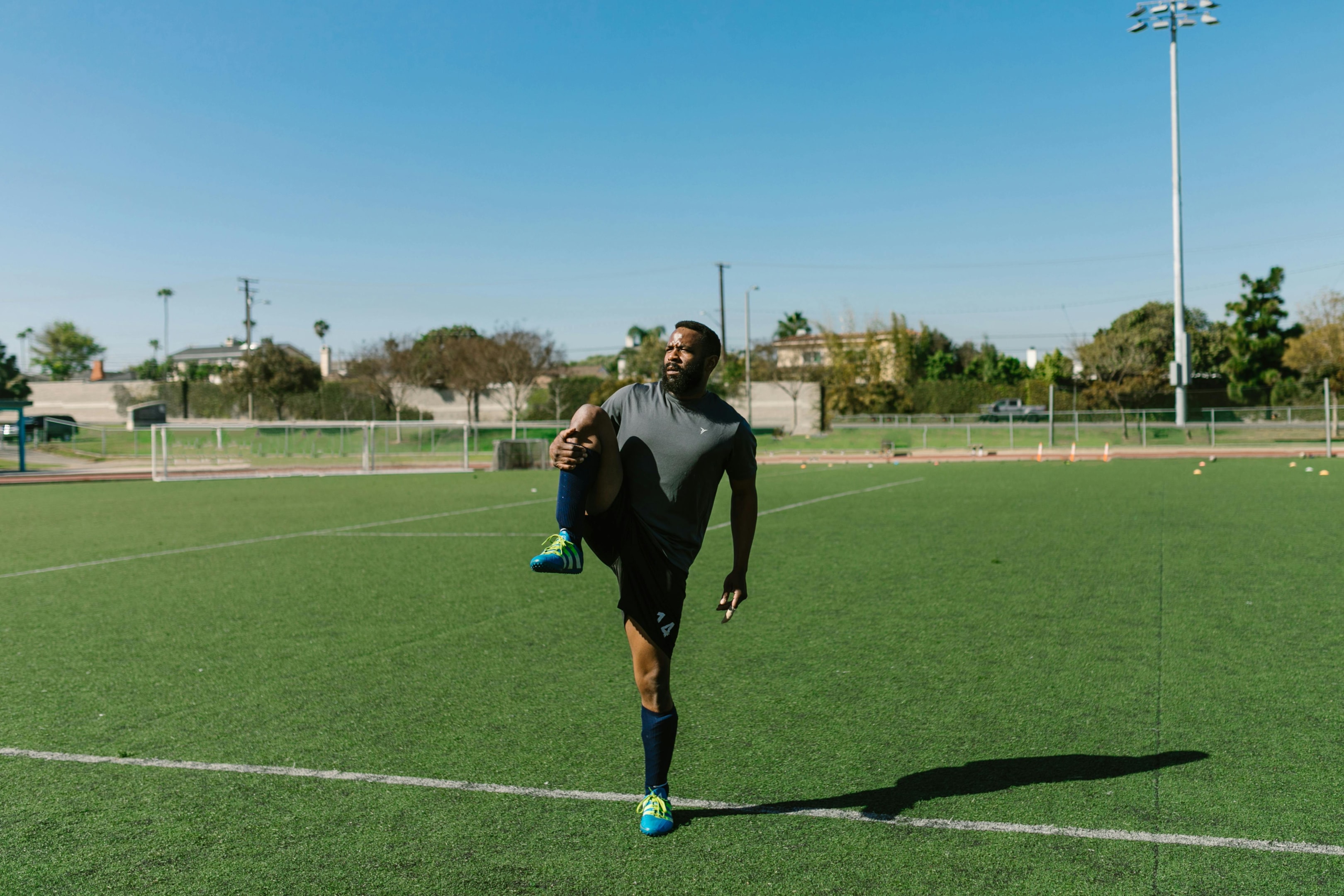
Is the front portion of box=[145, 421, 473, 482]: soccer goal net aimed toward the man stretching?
yes

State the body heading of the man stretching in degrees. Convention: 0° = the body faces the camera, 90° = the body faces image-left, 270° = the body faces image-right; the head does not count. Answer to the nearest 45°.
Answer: approximately 0°

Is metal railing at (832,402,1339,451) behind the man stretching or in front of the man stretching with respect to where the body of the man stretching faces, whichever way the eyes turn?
behind

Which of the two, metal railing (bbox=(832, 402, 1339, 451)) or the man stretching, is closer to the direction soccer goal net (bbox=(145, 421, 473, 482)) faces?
the man stretching

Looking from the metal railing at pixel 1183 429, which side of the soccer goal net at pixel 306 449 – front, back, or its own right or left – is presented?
left

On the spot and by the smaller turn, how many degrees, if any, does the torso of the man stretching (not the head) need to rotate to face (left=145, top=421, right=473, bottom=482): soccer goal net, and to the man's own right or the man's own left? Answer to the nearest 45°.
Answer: approximately 180°

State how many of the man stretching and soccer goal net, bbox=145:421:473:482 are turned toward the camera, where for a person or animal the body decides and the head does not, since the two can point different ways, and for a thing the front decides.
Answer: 2
